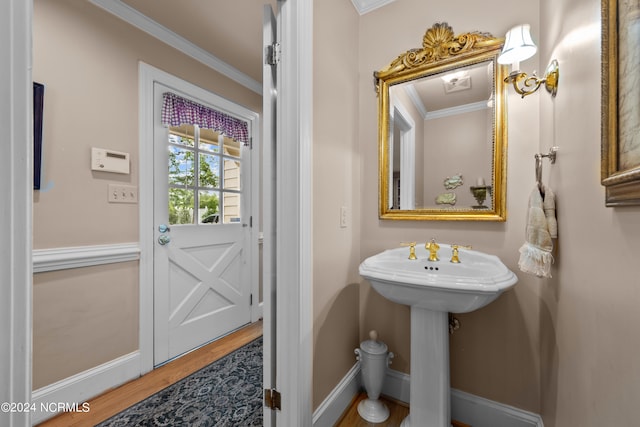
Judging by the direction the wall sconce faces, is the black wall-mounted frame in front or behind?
in front

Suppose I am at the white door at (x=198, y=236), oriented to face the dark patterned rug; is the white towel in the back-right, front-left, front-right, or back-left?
front-left

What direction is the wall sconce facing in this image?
to the viewer's left

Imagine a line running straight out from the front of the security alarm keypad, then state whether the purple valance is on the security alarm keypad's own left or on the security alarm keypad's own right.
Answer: on the security alarm keypad's own left

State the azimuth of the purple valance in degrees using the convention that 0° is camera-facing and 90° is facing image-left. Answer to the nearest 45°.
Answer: approximately 315°

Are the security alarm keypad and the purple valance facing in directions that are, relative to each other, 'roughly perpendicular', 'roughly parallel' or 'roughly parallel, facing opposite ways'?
roughly parallel

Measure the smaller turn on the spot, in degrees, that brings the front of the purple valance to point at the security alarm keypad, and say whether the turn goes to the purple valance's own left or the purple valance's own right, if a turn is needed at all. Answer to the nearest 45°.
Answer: approximately 90° to the purple valance's own right

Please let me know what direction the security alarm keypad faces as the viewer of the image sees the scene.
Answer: facing the viewer and to the right of the viewer

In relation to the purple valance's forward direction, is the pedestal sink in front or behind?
in front

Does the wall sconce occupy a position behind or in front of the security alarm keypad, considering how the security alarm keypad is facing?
in front
